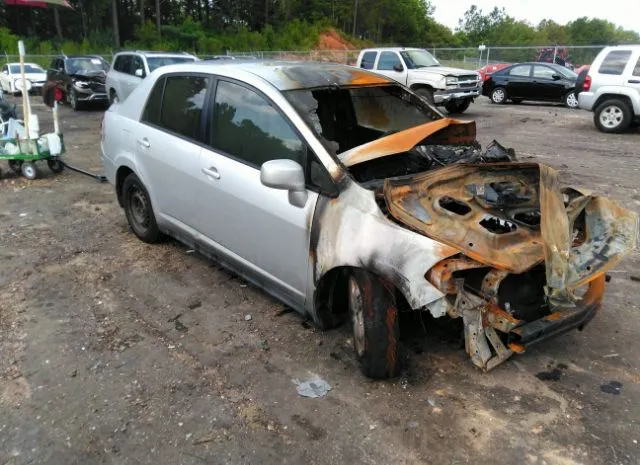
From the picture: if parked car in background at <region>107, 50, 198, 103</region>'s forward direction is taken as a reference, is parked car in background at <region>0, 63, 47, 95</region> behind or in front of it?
behind

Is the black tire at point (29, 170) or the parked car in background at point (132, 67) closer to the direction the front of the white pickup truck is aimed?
the black tire

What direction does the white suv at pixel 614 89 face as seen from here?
to the viewer's right

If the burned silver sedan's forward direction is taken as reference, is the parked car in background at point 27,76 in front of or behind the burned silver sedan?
behind

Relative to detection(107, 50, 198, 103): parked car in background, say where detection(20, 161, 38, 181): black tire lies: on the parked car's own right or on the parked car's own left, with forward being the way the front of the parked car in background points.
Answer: on the parked car's own right

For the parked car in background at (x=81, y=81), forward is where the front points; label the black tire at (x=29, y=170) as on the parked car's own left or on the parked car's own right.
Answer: on the parked car's own right

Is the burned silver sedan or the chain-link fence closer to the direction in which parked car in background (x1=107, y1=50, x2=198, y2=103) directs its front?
the burned silver sedan

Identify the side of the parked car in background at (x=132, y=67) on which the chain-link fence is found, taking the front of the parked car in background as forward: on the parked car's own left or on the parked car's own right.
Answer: on the parked car's own left
